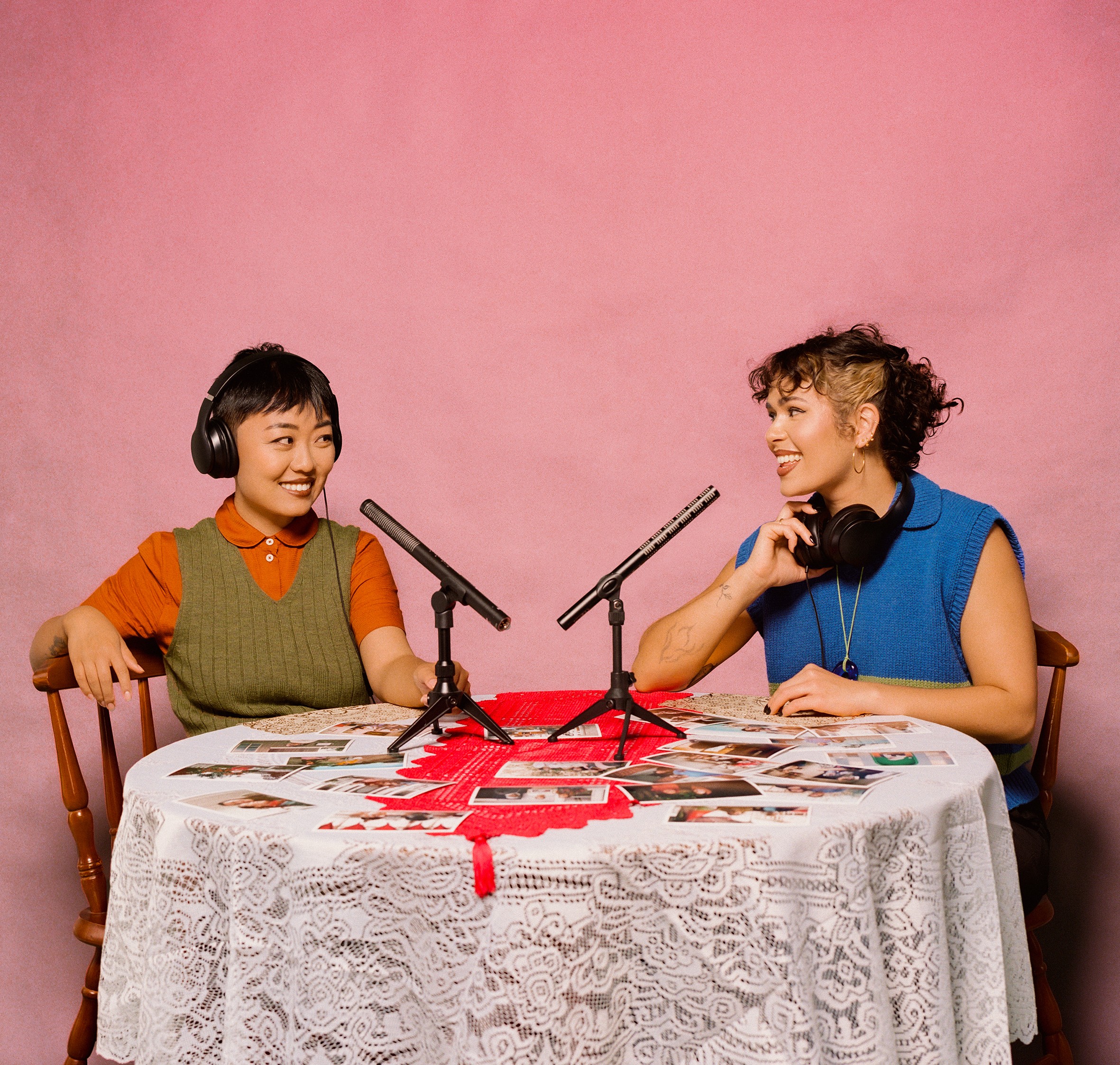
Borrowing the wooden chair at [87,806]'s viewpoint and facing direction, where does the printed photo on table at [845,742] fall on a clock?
The printed photo on table is roughly at 12 o'clock from the wooden chair.

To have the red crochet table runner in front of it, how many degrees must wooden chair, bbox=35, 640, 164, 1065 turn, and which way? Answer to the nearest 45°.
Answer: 0° — it already faces it

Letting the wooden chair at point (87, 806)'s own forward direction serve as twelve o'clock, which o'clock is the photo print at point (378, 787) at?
The photo print is roughly at 1 o'clock from the wooden chair.

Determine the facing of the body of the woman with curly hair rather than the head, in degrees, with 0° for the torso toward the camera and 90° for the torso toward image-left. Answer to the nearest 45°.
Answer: approximately 45°

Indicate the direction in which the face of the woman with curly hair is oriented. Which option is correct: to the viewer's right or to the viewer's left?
to the viewer's left

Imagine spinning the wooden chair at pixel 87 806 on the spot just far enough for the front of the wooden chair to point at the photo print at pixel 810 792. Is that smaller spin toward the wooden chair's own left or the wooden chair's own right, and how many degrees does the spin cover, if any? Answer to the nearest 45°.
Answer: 0° — it already faces it

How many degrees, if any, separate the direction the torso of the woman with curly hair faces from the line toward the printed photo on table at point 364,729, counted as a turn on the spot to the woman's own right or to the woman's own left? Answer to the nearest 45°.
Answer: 0° — they already face it
